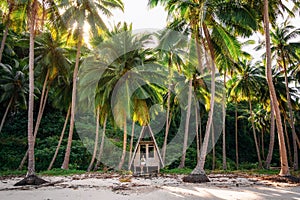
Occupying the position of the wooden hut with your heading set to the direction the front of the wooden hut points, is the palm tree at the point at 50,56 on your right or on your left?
on your right

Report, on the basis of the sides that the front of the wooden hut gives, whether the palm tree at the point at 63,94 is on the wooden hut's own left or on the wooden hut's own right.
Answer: on the wooden hut's own right

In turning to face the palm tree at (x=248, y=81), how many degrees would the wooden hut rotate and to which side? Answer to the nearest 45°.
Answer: approximately 135° to its left

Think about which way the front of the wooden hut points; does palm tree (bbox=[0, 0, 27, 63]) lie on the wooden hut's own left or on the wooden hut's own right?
on the wooden hut's own right

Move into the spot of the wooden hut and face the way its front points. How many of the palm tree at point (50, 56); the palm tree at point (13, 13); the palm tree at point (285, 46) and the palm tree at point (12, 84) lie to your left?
1

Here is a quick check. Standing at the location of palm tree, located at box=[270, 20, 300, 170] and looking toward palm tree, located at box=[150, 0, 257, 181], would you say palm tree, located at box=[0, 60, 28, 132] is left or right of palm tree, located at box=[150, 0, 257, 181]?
right

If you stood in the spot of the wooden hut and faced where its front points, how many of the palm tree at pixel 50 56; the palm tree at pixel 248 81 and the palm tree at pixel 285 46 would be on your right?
1

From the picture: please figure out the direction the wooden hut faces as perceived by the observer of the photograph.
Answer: facing the viewer
